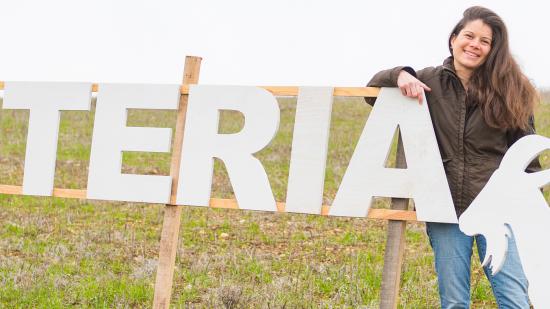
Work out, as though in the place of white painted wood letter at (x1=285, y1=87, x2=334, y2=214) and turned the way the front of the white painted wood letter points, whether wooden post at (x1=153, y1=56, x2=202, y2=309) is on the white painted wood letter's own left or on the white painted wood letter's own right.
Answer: on the white painted wood letter's own right

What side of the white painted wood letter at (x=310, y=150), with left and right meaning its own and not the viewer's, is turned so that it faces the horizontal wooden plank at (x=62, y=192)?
right

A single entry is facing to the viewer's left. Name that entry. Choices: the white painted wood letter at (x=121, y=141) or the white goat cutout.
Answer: the white goat cutout

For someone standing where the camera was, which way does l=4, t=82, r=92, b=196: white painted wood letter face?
facing the viewer

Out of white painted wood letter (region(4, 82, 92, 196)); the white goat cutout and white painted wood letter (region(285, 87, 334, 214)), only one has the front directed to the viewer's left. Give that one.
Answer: the white goat cutout

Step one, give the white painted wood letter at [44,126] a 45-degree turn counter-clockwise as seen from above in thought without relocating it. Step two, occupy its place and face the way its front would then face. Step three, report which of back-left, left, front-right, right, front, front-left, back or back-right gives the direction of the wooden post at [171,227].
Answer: front

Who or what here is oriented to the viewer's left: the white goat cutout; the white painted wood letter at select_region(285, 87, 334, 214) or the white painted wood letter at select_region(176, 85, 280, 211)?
the white goat cutout

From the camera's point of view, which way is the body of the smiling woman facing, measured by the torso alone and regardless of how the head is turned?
toward the camera

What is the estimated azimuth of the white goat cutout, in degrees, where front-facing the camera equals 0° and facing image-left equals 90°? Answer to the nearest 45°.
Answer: approximately 90°
